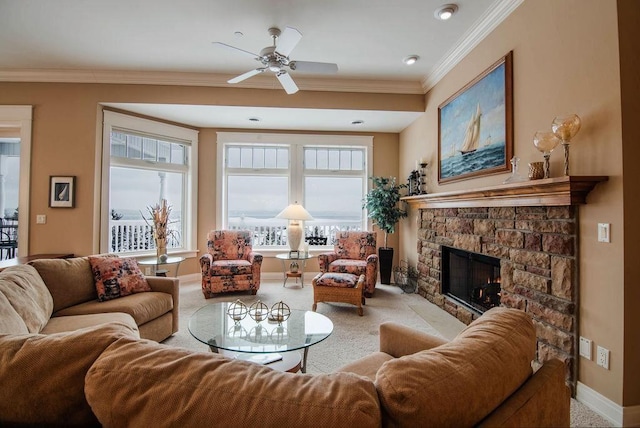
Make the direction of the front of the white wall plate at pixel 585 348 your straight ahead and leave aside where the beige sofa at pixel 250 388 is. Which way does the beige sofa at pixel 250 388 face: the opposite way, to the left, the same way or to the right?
to the right

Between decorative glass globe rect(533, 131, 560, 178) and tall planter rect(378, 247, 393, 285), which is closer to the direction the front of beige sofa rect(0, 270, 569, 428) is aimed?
the tall planter

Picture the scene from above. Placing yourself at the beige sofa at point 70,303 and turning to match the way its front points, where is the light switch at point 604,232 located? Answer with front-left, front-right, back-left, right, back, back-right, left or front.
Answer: front

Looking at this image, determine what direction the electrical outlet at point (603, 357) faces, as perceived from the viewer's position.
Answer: facing the viewer and to the left of the viewer

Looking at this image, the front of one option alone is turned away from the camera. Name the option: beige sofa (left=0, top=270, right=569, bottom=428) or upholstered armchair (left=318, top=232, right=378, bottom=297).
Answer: the beige sofa

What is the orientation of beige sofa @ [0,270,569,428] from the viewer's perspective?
away from the camera

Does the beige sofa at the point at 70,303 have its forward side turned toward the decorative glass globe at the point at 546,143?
yes

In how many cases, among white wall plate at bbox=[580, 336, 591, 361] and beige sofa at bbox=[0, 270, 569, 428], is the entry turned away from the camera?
1

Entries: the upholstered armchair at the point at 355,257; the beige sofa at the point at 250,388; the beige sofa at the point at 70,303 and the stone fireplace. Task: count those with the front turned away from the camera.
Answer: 1

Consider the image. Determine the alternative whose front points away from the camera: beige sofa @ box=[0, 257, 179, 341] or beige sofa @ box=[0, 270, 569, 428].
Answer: beige sofa @ box=[0, 270, 569, 428]

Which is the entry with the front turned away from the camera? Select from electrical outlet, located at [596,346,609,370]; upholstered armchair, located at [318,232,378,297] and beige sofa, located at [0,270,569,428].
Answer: the beige sofa

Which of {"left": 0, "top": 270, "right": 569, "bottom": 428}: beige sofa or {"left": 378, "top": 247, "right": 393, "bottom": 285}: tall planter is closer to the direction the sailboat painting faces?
the beige sofa

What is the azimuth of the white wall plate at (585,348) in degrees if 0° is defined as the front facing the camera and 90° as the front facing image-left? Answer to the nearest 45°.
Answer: approximately 45°

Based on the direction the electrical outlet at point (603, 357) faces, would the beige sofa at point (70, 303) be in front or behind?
in front
